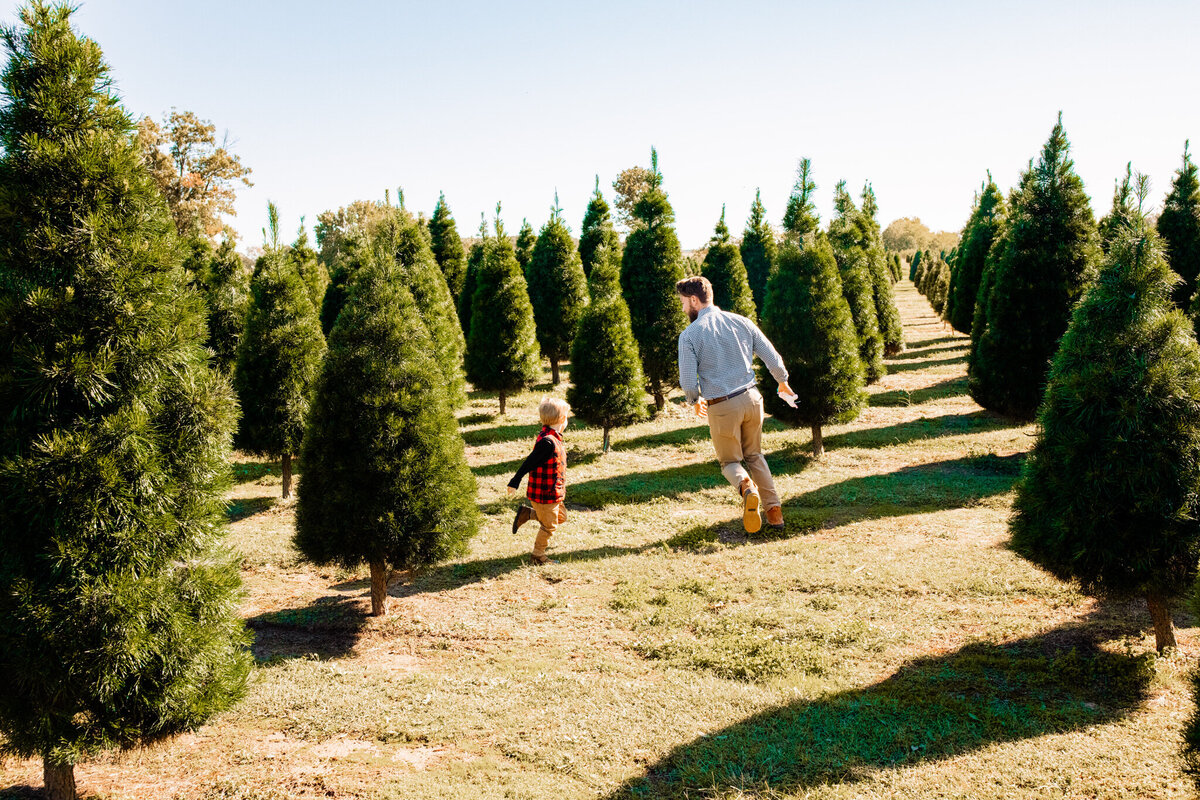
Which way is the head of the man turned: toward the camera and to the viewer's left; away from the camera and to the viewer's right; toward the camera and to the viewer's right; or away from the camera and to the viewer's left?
away from the camera and to the viewer's left

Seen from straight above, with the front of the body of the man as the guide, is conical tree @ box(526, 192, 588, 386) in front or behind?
in front

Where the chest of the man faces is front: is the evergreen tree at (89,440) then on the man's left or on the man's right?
on the man's left

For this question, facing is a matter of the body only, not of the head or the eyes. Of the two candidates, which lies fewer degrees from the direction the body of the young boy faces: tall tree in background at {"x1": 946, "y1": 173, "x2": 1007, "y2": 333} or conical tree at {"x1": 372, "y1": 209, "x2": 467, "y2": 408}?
the tall tree in background

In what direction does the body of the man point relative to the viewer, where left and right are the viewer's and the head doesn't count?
facing away from the viewer and to the left of the viewer

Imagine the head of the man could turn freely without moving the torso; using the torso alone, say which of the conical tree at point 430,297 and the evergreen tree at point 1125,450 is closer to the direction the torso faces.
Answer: the conical tree

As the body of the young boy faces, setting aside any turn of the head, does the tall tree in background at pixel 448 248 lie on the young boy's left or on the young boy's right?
on the young boy's left

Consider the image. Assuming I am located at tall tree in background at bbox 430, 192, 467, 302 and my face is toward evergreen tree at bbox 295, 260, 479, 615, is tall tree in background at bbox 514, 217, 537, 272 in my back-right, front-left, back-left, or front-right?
back-left

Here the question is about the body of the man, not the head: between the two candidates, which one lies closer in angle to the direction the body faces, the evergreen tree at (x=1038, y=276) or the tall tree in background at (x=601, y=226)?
the tall tree in background

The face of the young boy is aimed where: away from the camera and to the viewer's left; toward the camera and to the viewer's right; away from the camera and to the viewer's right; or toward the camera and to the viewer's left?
away from the camera and to the viewer's right
